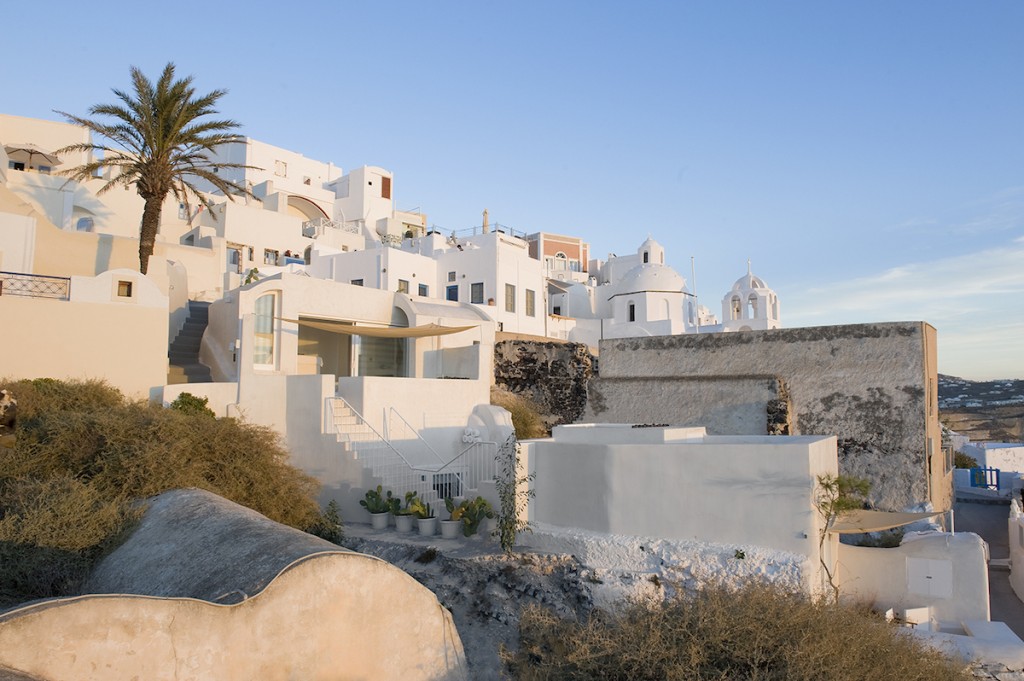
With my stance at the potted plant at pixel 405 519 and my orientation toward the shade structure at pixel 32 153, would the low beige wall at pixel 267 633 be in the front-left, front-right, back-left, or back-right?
back-left

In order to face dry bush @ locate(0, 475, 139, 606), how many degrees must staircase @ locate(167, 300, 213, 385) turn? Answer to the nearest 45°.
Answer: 0° — it already faces it

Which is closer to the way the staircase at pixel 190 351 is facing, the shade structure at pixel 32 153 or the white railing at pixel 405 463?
the white railing

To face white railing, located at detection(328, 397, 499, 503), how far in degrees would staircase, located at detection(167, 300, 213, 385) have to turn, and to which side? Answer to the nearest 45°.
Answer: approximately 45° to its left

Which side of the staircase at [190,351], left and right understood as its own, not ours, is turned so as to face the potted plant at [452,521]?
front

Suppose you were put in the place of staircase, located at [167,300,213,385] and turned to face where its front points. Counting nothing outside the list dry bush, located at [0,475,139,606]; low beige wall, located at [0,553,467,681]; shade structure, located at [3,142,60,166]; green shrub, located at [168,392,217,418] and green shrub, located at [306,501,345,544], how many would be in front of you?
4

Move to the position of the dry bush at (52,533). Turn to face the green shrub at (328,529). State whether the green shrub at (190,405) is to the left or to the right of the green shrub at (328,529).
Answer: left

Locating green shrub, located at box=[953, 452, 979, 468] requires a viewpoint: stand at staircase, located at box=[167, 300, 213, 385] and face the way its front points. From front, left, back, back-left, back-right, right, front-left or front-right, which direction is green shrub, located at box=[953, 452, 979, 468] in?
left

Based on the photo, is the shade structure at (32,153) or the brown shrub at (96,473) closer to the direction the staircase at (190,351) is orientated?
the brown shrub

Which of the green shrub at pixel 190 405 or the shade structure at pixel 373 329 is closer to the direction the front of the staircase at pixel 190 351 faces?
the green shrub

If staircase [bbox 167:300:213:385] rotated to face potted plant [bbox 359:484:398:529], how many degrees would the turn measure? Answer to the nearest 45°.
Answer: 0° — it already faces it

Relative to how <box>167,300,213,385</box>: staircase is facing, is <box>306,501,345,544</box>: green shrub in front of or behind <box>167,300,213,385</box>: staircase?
in front

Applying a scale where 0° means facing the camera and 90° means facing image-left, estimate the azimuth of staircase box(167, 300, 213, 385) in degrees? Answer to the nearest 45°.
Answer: approximately 0°

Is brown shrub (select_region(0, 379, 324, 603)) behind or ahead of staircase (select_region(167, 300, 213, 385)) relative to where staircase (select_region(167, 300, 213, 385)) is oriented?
ahead
